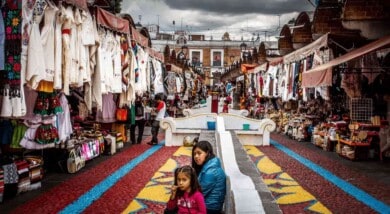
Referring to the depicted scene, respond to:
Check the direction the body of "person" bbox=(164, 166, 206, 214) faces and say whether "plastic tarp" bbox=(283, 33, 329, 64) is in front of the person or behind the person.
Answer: behind

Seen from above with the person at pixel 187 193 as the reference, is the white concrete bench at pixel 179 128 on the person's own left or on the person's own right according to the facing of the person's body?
on the person's own right

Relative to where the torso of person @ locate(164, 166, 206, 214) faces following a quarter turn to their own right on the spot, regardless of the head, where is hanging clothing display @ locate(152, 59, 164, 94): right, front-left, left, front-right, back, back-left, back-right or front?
front-right

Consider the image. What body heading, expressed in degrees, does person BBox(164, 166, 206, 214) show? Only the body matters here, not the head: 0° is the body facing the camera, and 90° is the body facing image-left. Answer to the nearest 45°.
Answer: approximately 45°

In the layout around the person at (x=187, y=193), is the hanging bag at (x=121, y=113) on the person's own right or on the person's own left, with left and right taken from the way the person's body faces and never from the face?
on the person's own right

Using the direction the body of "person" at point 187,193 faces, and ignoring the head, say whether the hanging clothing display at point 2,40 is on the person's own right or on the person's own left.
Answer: on the person's own right

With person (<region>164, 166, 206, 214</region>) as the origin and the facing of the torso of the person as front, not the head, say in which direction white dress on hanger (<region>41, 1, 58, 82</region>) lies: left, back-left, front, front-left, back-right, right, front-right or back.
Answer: right
